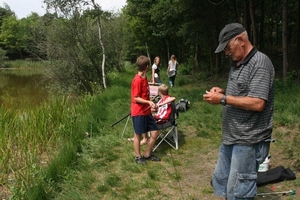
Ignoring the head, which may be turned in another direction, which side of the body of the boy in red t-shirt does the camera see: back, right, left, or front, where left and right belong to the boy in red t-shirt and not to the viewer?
right

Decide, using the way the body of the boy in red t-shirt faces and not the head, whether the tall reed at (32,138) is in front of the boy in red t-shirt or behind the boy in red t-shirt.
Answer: behind

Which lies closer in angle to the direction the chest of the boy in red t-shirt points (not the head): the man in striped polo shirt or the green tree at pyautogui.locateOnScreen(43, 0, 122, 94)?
the man in striped polo shirt

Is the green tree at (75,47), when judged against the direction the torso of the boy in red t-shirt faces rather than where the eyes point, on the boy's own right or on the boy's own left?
on the boy's own left

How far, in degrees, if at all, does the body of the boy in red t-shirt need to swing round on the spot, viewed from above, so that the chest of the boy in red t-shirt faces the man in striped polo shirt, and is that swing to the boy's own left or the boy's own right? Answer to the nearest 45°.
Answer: approximately 90° to the boy's own right
